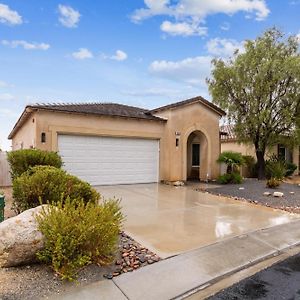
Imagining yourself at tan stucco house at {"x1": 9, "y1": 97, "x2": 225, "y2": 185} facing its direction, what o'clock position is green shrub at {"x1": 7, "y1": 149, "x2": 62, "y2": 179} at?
The green shrub is roughly at 1 o'clock from the tan stucco house.

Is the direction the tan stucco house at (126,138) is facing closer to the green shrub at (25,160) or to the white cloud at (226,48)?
the green shrub

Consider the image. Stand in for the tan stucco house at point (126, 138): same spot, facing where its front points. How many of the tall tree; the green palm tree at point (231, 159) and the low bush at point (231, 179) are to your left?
3

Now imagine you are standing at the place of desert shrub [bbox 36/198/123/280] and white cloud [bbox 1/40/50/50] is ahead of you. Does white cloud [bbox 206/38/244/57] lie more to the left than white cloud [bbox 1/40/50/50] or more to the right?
right

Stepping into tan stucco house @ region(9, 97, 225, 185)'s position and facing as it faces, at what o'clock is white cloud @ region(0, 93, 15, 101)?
The white cloud is roughly at 4 o'clock from the tan stucco house.

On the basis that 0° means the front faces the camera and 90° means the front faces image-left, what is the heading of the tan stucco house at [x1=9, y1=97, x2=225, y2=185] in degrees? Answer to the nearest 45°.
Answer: approximately 0°

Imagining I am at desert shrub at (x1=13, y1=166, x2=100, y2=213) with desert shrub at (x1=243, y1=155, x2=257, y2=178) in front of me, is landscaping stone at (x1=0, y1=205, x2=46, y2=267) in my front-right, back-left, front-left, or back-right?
back-right

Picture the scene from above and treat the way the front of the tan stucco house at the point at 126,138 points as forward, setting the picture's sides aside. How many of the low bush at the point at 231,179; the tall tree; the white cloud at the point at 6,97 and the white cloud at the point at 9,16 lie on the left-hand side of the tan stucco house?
2

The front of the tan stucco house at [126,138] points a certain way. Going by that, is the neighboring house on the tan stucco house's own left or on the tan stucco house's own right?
on the tan stucco house's own left

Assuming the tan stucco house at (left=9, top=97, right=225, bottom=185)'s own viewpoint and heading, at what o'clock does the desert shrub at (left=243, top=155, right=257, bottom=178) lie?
The desert shrub is roughly at 8 o'clock from the tan stucco house.
